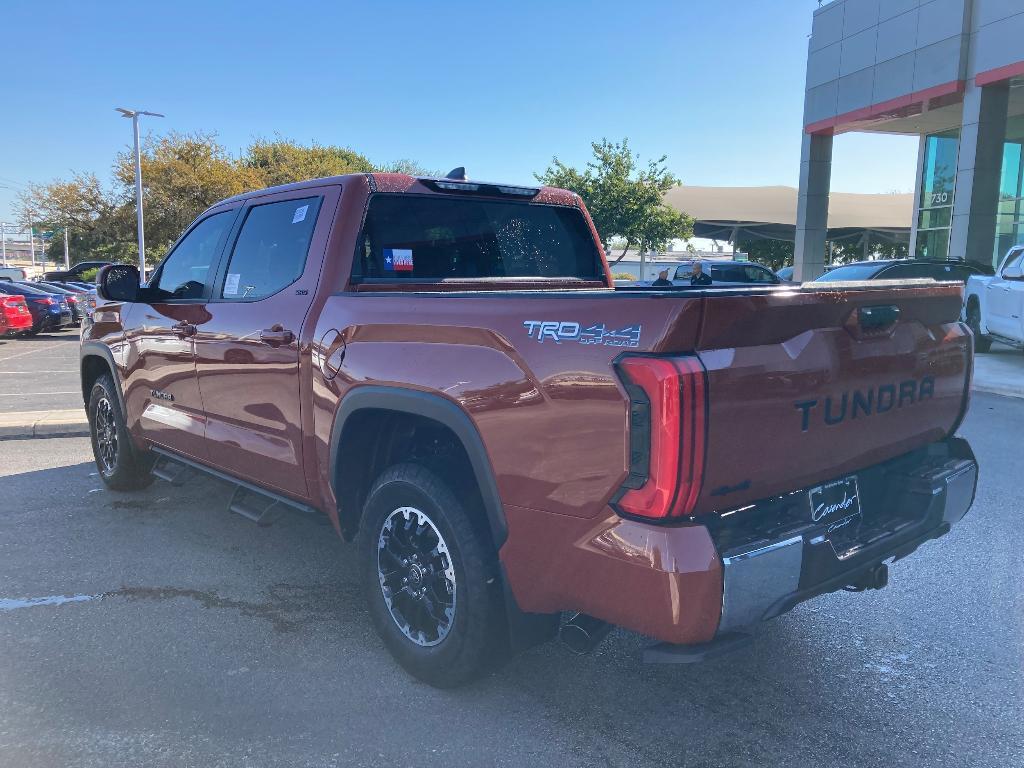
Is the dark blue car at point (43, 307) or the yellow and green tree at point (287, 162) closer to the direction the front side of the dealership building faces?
the dark blue car

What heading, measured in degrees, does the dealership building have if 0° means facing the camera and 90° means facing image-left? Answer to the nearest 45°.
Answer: approximately 45°

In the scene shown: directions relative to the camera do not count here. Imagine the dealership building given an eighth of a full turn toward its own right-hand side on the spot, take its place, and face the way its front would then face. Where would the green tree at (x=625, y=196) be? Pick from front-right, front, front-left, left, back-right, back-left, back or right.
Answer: front-right

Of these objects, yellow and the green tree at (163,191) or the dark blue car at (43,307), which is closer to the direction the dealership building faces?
the dark blue car

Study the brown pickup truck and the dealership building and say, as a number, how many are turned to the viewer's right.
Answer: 0

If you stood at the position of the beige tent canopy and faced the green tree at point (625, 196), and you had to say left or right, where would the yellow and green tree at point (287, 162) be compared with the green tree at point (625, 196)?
right

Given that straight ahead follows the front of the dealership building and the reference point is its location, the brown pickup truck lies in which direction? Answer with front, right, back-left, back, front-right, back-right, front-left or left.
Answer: front-left

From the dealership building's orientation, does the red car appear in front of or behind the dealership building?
in front

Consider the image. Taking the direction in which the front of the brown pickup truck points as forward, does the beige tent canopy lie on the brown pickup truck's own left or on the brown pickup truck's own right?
on the brown pickup truck's own right

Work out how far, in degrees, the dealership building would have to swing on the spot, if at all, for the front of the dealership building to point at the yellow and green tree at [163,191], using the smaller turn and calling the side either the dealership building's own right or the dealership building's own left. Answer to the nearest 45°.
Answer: approximately 45° to the dealership building's own right

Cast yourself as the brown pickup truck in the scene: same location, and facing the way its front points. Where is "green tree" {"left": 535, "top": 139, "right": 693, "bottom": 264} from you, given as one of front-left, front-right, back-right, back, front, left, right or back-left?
front-right

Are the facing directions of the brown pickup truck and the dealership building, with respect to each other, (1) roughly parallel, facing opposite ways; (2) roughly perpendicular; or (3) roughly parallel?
roughly perpendicular

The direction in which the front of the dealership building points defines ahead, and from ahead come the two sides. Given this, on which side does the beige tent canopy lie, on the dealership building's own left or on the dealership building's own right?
on the dealership building's own right

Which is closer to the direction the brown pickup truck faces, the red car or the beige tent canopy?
the red car

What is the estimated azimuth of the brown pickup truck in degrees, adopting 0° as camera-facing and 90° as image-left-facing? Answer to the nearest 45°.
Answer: approximately 135°
